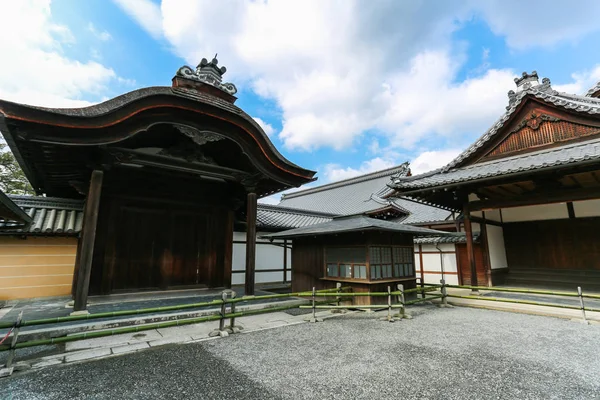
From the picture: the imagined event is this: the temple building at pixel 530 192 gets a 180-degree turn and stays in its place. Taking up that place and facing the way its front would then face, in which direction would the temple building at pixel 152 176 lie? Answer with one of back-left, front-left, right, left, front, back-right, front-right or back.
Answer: back-left

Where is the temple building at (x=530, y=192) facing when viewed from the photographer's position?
facing the viewer

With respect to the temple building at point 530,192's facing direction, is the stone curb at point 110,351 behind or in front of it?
in front

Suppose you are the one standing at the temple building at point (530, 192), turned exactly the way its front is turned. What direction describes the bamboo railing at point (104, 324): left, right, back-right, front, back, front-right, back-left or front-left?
front-right
